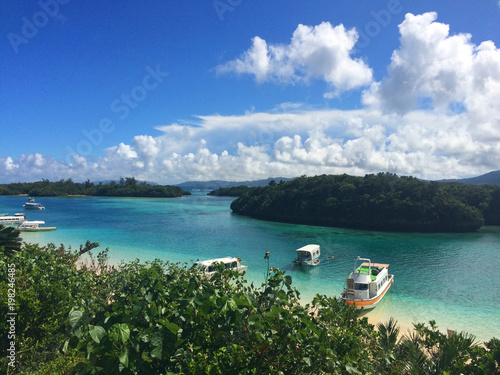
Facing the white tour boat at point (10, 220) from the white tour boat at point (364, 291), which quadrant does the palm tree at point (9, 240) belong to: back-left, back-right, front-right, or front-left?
front-left

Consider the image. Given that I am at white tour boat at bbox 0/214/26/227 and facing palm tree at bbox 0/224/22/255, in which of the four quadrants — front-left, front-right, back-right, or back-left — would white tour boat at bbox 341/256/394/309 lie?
front-left

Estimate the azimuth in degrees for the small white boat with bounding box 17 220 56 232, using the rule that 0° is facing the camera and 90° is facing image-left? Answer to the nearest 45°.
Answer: approximately 90°

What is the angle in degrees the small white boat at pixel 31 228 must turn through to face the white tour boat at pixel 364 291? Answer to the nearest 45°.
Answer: approximately 90° to its left

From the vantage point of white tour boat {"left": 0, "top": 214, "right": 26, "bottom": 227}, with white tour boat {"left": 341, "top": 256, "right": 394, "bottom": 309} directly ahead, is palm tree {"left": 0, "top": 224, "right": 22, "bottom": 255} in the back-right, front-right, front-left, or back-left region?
front-right
